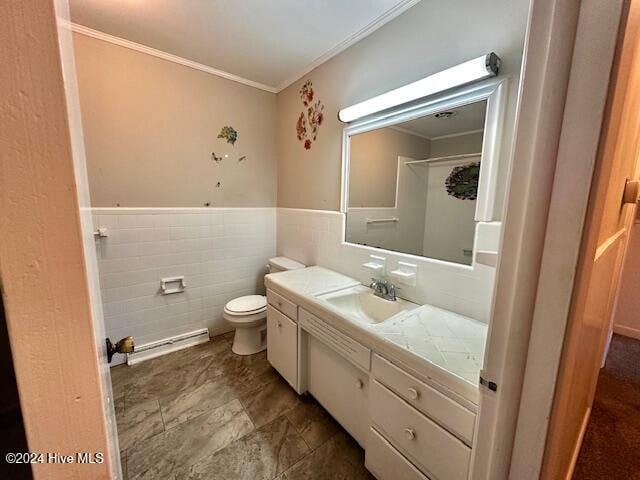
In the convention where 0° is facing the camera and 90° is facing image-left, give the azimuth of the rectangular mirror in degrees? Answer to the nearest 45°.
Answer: approximately 45°

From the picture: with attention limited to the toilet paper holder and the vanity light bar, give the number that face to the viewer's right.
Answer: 0

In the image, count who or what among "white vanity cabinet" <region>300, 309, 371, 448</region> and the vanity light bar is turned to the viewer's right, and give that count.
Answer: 0

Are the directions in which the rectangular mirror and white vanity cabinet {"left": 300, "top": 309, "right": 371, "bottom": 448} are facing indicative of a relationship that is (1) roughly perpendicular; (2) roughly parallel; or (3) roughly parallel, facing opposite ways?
roughly parallel

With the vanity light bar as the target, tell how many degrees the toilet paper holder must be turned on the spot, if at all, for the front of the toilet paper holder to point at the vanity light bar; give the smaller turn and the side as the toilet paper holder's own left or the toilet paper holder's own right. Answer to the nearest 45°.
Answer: approximately 45° to the toilet paper holder's own left

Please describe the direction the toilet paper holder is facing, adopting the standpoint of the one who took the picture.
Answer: facing the viewer

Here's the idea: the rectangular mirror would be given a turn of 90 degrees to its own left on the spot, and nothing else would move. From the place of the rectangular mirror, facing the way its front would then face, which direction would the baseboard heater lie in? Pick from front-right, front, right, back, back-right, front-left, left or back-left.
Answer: back-right

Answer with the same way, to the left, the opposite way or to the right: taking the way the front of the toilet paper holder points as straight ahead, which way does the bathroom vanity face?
to the right

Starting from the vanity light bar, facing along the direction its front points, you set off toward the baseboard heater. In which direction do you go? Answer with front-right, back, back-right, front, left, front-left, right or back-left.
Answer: front-right

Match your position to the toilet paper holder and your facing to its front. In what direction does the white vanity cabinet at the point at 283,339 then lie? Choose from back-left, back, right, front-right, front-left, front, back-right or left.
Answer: front-left

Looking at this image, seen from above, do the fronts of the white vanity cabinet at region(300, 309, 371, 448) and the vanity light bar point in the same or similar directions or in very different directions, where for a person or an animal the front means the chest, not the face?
same or similar directions

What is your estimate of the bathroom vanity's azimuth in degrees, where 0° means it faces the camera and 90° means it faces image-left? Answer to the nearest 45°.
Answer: approximately 45°

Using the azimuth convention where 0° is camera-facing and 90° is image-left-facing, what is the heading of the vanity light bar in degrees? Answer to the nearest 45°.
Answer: approximately 45°

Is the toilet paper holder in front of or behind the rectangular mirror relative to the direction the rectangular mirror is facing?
in front
